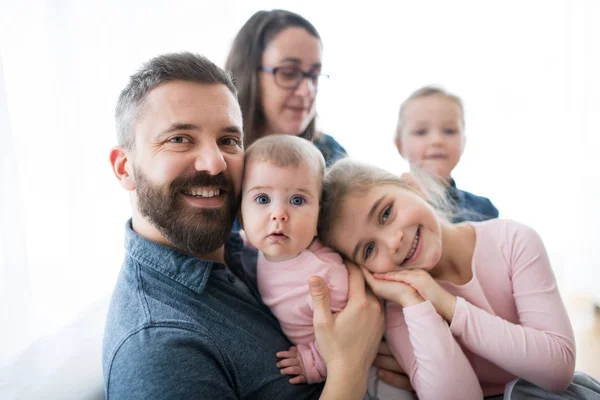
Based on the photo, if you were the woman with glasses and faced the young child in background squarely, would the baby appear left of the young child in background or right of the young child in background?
right

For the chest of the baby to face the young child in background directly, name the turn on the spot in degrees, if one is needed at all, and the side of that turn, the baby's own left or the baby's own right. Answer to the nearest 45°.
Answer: approximately 135° to the baby's own left

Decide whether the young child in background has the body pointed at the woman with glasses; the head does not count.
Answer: no

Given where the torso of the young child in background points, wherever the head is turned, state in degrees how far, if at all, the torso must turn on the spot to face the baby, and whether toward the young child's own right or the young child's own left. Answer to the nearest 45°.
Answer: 0° — they already face them

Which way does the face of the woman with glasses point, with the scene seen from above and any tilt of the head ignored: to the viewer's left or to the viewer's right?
to the viewer's right

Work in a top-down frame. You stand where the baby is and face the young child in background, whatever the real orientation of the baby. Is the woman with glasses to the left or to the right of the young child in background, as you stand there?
left

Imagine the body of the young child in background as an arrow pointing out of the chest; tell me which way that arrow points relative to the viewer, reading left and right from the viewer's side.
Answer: facing the viewer

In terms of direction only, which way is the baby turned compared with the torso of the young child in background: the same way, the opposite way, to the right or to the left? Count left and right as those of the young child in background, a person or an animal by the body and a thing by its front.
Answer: the same way

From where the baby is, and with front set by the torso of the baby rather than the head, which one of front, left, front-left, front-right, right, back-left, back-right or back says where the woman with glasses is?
back

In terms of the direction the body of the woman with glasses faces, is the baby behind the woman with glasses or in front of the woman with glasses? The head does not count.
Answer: in front

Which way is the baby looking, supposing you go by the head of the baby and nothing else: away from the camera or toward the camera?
toward the camera

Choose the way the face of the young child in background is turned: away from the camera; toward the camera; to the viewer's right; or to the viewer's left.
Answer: toward the camera

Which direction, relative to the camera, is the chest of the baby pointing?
toward the camera

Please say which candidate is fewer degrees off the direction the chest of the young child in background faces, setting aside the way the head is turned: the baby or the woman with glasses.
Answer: the baby

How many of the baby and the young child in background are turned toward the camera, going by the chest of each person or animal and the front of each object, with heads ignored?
2
